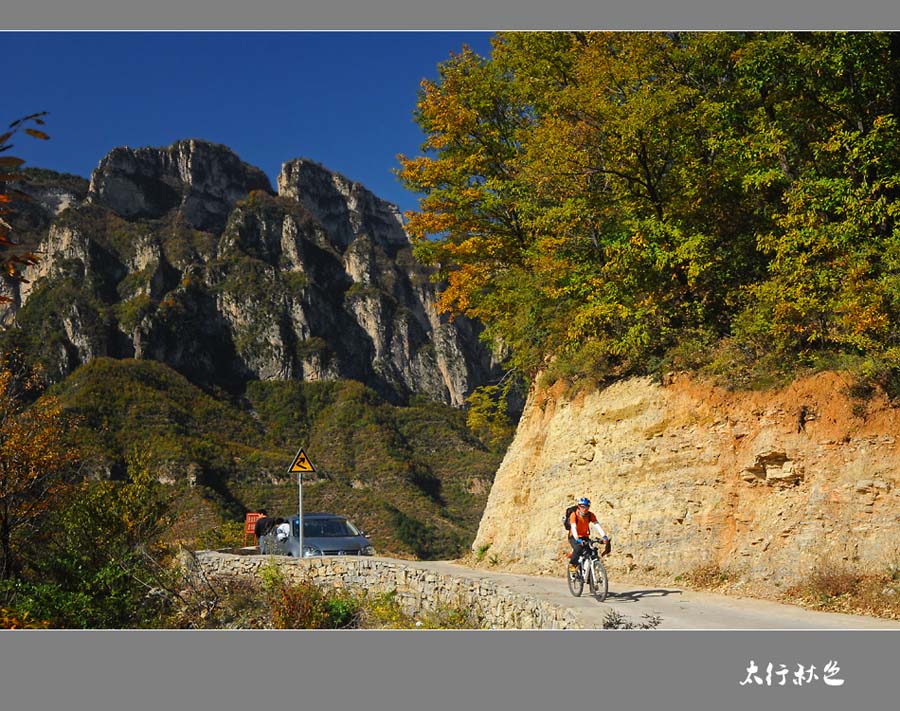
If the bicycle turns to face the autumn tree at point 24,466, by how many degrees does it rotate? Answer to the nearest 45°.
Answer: approximately 135° to its right

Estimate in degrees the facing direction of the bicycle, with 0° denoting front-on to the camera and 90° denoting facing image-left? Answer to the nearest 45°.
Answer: approximately 315°

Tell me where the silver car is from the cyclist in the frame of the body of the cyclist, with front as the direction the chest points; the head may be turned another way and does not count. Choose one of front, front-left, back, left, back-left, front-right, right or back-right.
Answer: back

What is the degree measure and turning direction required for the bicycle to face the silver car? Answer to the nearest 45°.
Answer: approximately 180°

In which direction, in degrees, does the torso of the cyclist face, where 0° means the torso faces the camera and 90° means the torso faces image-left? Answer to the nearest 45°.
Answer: approximately 315°
